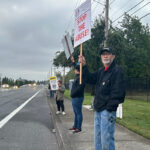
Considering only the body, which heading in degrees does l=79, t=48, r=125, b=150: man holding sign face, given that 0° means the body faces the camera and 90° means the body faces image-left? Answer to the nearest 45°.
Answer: approximately 45°
